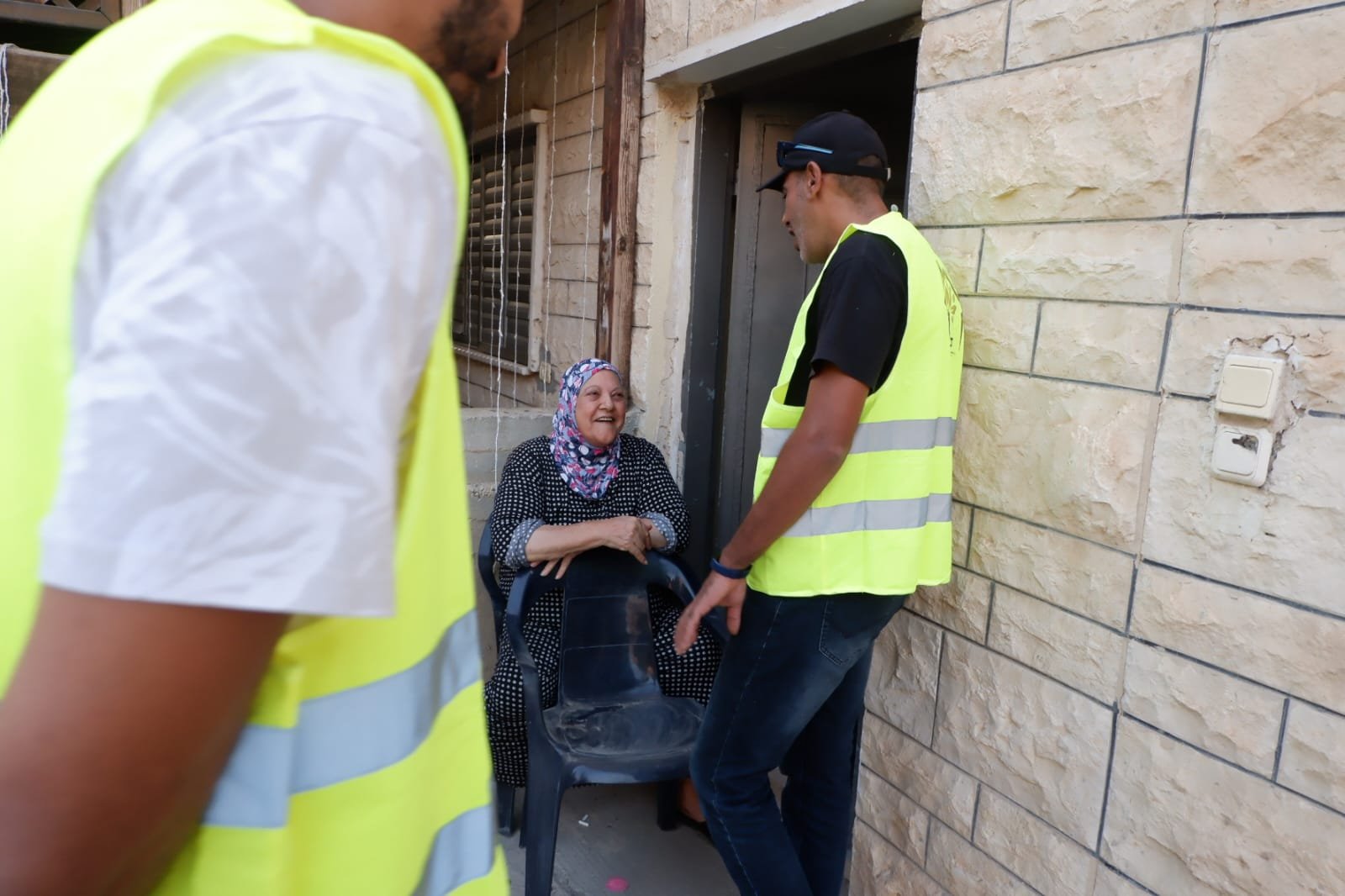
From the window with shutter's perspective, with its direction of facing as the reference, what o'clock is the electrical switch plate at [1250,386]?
The electrical switch plate is roughly at 10 o'clock from the window with shutter.

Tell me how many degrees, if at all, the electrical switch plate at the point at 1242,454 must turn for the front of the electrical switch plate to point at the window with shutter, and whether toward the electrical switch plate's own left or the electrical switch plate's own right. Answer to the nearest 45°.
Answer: approximately 90° to the electrical switch plate's own right

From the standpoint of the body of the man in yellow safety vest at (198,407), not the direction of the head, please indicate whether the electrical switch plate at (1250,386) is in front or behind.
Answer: in front

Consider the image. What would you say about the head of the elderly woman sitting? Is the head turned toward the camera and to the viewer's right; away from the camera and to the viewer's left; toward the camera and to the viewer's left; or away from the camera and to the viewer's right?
toward the camera and to the viewer's right

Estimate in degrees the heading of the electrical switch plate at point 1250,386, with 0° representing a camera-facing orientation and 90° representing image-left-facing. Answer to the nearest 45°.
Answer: approximately 45°

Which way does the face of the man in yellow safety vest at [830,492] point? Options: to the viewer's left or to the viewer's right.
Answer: to the viewer's left

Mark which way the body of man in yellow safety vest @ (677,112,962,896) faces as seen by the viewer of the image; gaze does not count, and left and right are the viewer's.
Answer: facing away from the viewer and to the left of the viewer

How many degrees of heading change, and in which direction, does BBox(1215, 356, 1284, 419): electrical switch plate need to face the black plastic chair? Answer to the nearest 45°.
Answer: approximately 45° to its right

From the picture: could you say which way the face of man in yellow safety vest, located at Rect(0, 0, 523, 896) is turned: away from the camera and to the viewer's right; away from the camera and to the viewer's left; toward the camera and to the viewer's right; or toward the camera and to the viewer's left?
away from the camera and to the viewer's right

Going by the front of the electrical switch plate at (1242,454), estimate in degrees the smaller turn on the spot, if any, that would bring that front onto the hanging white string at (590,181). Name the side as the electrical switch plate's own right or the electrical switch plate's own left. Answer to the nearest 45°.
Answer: approximately 90° to the electrical switch plate's own right

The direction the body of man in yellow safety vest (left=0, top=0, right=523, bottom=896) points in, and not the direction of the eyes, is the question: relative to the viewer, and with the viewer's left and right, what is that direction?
facing to the right of the viewer

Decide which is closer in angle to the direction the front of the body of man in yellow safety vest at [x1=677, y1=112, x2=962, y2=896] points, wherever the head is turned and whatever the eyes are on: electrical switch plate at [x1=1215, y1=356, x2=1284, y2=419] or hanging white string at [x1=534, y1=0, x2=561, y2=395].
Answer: the hanging white string
